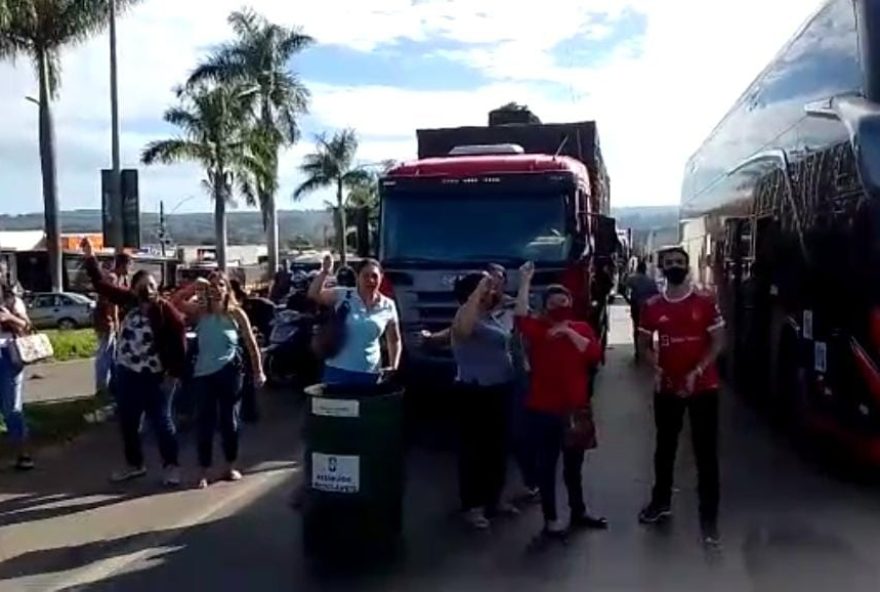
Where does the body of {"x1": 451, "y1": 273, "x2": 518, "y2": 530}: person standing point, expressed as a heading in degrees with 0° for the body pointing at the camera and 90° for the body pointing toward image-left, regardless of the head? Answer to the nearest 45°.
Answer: approximately 315°

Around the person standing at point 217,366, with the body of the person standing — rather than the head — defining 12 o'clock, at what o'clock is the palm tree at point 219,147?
The palm tree is roughly at 6 o'clock from the person standing.

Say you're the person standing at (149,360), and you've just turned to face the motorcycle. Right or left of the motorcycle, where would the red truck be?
right

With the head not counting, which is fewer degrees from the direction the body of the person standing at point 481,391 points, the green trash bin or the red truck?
the green trash bin

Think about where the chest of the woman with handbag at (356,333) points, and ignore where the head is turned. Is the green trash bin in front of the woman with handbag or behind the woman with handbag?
in front

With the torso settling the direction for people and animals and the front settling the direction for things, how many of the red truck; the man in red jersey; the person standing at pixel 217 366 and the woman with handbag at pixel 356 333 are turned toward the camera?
4

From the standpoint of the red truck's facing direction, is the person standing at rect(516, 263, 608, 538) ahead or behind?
ahead

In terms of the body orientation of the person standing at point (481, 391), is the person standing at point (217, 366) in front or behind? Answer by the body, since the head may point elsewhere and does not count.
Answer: behind

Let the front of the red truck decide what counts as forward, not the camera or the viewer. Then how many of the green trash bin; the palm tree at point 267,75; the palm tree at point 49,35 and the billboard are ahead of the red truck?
1

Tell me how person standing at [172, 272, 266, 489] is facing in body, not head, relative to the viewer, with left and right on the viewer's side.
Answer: facing the viewer

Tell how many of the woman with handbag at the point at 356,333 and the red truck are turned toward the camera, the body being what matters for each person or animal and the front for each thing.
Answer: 2

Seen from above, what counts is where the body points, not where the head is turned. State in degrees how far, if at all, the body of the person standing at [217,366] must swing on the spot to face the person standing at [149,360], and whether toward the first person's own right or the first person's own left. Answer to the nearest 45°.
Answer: approximately 90° to the first person's own right

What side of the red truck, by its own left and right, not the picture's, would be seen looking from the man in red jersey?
front

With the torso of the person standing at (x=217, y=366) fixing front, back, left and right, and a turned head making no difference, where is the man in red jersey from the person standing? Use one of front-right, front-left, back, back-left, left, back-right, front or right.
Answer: front-left

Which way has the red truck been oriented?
toward the camera

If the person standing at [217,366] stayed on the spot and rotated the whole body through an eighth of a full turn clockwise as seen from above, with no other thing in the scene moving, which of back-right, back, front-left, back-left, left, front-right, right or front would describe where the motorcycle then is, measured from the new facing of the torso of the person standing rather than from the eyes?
back-right

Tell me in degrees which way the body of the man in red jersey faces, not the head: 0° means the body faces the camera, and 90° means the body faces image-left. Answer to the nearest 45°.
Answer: approximately 0°
